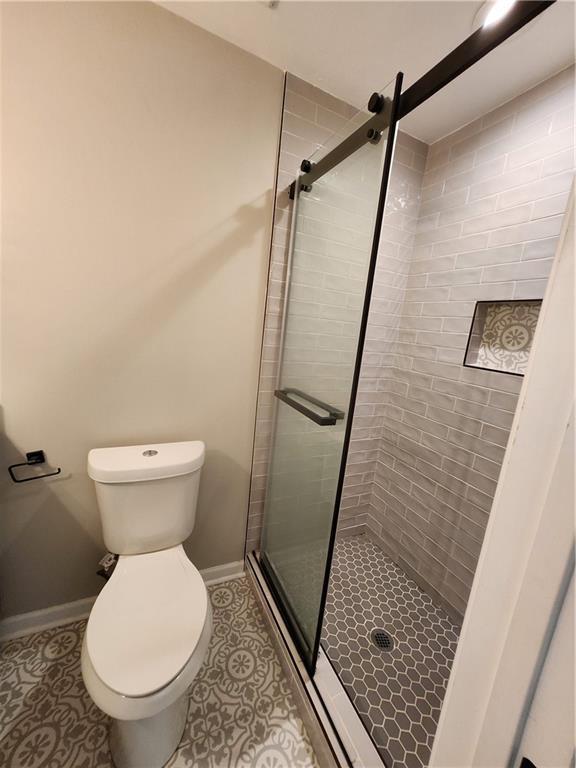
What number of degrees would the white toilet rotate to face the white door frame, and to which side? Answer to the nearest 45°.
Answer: approximately 45° to its left

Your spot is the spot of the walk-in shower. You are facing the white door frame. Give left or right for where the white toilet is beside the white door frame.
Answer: right

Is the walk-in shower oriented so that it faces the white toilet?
yes

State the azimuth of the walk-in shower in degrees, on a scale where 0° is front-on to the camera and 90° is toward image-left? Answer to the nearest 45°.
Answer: approximately 45°

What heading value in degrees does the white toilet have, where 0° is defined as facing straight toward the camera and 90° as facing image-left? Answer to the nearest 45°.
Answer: approximately 0°

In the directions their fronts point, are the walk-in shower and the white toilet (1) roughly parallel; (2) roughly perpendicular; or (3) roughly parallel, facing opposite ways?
roughly perpendicular

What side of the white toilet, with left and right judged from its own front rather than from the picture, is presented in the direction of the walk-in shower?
left

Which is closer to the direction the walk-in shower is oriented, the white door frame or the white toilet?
the white toilet
